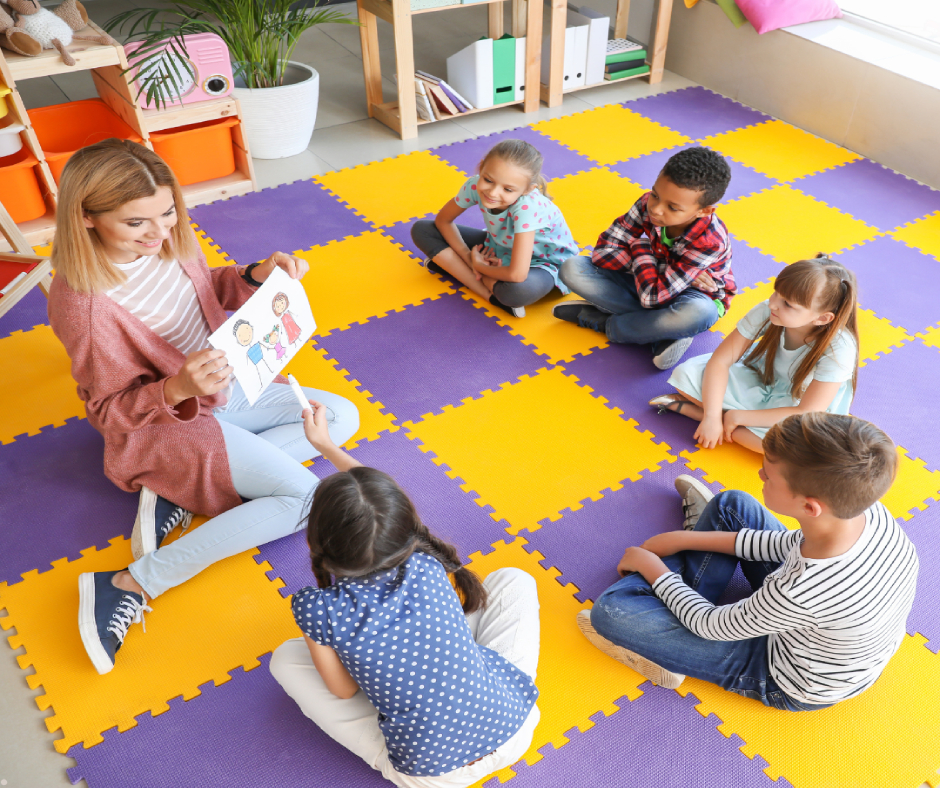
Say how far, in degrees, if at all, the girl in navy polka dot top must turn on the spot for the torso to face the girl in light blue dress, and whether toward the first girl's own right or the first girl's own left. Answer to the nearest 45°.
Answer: approximately 90° to the first girl's own right

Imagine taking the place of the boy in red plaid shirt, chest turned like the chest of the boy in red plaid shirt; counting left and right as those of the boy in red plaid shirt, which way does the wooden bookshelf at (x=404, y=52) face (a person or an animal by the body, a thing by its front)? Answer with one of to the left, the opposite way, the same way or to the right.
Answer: to the left

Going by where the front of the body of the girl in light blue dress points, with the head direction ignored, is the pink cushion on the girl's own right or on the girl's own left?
on the girl's own right

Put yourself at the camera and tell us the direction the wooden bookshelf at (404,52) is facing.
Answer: facing the viewer and to the right of the viewer

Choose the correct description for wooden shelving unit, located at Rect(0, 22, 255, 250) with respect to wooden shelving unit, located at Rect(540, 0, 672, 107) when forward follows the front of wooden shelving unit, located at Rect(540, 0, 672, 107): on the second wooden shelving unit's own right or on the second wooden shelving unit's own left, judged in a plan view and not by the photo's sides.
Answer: on the second wooden shelving unit's own right

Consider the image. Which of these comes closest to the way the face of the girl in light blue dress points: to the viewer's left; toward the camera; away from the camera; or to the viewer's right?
to the viewer's left

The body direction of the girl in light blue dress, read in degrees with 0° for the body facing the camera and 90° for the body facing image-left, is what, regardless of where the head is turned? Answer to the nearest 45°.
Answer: approximately 45°

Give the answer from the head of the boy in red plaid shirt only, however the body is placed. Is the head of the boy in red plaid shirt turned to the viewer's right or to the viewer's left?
to the viewer's left

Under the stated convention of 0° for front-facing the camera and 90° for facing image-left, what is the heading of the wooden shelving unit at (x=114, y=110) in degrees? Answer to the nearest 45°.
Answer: approximately 315°

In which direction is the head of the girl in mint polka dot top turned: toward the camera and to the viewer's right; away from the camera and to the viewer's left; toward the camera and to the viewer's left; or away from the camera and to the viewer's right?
toward the camera and to the viewer's left
